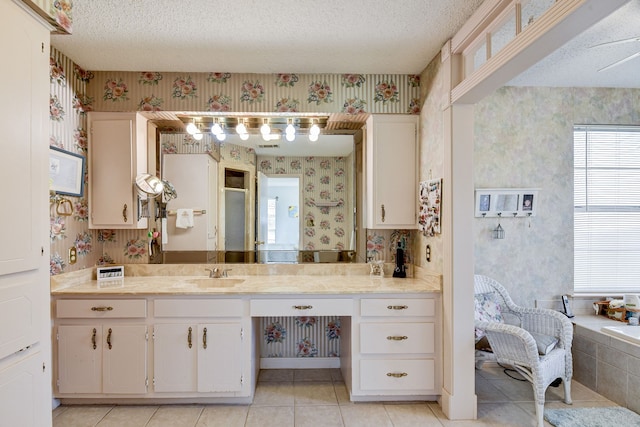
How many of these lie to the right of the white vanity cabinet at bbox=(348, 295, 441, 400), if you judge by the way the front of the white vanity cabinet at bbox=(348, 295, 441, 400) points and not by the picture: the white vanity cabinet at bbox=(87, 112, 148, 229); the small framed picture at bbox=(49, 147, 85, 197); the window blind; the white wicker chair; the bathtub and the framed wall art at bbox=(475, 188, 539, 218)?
2

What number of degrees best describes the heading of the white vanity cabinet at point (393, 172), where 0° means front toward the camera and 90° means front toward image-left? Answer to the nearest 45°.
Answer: approximately 0°

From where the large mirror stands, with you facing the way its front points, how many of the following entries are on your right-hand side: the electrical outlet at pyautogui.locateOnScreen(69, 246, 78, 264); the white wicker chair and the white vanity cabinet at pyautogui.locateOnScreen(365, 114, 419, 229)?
1

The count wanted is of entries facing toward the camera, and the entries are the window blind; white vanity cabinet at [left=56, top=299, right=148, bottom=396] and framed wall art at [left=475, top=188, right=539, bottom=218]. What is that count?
3

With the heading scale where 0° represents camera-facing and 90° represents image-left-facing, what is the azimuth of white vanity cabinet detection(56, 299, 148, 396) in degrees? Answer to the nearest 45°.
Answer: approximately 0°

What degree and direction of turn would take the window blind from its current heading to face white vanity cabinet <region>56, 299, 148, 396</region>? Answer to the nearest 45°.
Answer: approximately 45° to its right

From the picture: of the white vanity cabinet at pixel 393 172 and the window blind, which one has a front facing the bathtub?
the window blind

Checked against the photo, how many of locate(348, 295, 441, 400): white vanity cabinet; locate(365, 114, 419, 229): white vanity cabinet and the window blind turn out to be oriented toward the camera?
3

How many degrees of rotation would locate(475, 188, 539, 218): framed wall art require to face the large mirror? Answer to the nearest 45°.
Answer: approximately 45° to its right

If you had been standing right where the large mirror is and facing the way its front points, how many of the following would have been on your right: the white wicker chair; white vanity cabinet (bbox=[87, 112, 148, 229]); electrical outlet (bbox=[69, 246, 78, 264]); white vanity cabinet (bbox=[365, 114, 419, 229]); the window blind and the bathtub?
2
